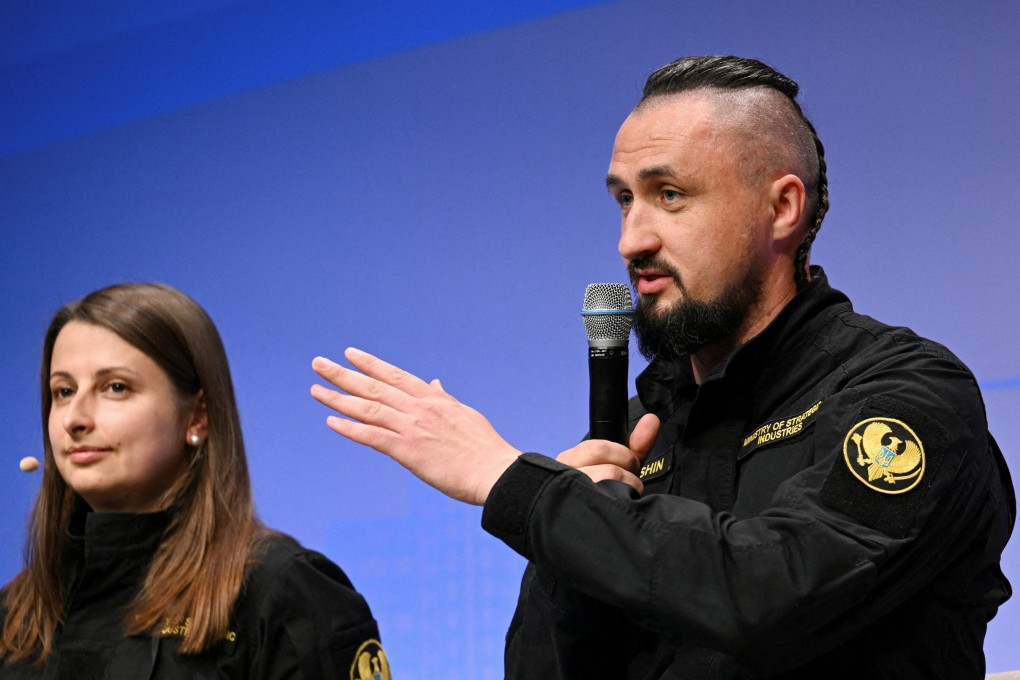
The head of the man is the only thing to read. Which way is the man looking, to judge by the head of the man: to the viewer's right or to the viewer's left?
to the viewer's left

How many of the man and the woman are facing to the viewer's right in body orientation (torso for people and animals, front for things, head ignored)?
0

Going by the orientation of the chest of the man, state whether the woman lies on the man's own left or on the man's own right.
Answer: on the man's own right

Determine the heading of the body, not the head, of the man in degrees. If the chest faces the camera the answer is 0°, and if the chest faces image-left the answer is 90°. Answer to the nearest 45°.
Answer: approximately 45°

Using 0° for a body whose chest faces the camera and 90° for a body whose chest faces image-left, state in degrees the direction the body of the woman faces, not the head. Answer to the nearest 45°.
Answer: approximately 45°

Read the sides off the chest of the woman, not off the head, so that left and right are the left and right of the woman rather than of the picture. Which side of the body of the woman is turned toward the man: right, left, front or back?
left
